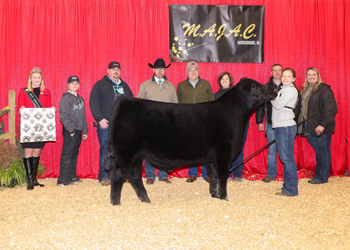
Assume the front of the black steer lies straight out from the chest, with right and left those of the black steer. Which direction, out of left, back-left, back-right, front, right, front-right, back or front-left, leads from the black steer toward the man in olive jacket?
left

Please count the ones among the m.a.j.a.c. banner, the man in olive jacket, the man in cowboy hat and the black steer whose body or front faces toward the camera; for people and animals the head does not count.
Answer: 3

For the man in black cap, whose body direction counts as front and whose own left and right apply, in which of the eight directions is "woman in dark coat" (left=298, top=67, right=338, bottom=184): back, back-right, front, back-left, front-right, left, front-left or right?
front-left

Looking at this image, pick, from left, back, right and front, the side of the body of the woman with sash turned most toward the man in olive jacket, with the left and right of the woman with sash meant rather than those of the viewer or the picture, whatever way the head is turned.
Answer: left

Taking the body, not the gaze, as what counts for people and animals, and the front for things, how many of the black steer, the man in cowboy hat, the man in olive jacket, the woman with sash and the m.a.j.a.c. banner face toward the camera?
4

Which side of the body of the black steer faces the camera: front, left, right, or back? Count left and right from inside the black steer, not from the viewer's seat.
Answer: right

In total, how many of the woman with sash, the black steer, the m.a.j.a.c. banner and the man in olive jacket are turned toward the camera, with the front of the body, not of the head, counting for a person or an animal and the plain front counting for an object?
3

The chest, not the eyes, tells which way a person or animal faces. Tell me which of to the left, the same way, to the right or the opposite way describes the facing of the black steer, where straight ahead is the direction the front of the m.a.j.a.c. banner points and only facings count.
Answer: to the left
